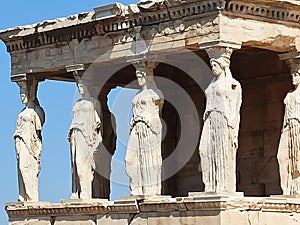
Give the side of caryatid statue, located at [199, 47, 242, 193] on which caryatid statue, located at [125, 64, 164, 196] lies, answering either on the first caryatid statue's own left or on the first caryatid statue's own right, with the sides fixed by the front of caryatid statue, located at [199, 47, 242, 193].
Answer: on the first caryatid statue's own right

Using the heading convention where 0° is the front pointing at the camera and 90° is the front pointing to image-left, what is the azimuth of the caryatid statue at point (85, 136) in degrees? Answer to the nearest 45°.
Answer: approximately 45°

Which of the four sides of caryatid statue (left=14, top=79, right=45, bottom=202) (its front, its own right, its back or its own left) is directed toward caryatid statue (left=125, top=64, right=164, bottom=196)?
left

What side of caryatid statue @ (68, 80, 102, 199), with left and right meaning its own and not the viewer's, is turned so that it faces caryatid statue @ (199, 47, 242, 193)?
left

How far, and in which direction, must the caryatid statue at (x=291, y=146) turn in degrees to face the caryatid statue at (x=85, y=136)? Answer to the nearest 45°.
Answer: approximately 45° to its right

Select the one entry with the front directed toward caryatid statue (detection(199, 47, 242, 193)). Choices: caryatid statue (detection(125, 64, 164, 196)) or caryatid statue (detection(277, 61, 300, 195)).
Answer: caryatid statue (detection(277, 61, 300, 195))
